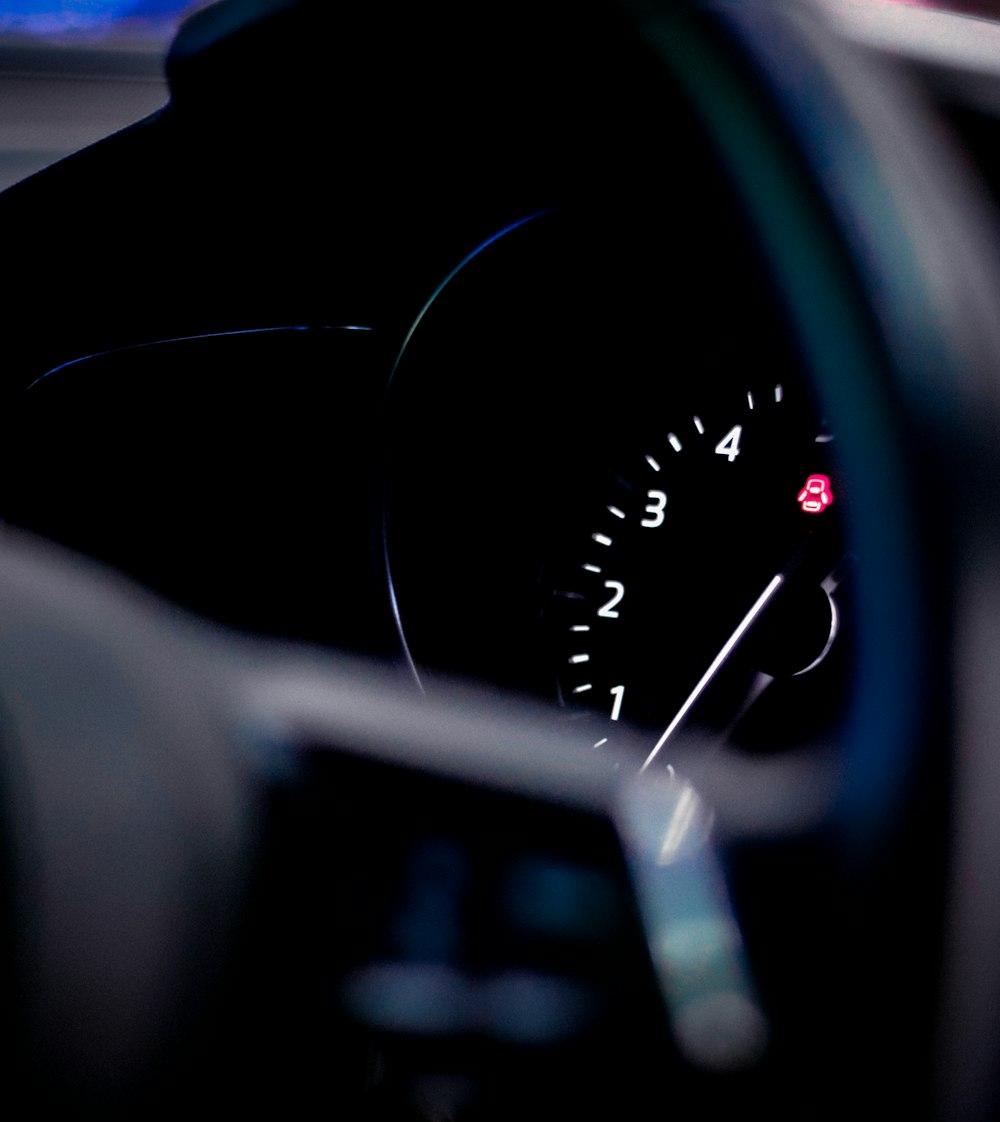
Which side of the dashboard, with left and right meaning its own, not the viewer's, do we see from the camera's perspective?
front
